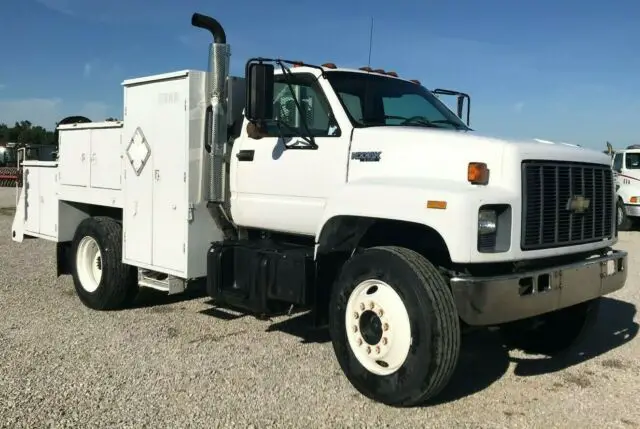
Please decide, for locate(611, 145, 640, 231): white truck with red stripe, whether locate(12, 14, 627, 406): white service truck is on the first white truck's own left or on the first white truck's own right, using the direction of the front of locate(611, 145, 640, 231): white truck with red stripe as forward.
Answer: on the first white truck's own right

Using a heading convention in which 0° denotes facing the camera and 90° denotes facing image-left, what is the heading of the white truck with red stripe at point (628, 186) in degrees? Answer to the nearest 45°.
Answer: approximately 315°

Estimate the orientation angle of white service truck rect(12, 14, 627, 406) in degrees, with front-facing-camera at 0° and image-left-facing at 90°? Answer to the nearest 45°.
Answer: approximately 315°

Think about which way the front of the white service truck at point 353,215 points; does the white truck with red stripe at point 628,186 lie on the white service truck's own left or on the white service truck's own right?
on the white service truck's own left
